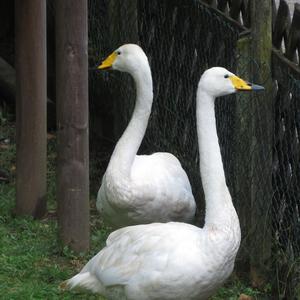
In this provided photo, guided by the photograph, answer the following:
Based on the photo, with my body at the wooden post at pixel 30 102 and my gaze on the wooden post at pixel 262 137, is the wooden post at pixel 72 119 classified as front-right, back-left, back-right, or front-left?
front-right

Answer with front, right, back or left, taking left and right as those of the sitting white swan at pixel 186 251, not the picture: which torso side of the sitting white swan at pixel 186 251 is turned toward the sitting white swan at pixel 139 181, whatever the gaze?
left

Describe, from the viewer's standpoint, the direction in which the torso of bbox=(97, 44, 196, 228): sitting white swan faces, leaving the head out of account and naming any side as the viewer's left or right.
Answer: facing the viewer and to the left of the viewer

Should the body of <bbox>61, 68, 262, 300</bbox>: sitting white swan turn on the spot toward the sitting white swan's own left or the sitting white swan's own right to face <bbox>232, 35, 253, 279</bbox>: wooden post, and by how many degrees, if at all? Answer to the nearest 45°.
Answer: approximately 45° to the sitting white swan's own left

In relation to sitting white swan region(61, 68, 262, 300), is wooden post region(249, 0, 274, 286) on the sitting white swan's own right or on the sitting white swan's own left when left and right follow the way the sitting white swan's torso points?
on the sitting white swan's own left

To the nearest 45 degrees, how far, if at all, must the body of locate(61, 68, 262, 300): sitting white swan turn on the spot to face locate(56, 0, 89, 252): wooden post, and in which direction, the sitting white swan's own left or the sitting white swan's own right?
approximately 135° to the sitting white swan's own left

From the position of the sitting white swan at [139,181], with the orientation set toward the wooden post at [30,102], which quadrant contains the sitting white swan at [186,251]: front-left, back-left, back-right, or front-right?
back-left

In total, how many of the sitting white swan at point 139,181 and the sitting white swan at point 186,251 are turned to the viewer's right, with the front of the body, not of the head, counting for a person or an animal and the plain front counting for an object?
1

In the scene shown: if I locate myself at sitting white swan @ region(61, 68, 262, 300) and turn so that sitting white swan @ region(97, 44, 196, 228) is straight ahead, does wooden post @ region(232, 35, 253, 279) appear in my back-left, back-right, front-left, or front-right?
front-right

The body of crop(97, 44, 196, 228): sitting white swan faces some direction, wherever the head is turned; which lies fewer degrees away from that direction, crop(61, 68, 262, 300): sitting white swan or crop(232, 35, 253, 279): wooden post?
the sitting white swan

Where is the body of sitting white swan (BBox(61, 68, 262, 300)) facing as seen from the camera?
to the viewer's right

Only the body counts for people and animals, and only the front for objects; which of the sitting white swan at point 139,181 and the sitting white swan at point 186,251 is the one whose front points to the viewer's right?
the sitting white swan at point 186,251
